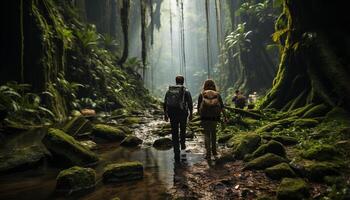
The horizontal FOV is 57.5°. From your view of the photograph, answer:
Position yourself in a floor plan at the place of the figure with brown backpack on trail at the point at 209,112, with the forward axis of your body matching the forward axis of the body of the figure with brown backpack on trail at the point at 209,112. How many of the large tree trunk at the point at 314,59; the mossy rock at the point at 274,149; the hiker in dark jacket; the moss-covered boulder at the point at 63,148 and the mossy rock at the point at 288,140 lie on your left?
2

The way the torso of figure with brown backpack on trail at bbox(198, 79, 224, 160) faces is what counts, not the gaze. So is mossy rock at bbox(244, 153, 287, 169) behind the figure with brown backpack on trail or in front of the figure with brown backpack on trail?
behind

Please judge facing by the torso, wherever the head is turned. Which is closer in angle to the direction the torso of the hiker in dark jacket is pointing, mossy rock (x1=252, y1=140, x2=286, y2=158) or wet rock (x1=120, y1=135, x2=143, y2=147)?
the wet rock

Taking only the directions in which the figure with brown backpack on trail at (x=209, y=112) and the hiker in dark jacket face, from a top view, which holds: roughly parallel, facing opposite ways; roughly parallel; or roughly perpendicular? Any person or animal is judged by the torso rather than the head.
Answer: roughly parallel

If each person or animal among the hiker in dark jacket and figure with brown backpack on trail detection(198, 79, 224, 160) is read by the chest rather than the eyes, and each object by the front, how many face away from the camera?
2

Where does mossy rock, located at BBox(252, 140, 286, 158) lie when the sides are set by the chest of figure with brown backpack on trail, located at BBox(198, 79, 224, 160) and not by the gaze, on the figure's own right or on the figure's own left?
on the figure's own right

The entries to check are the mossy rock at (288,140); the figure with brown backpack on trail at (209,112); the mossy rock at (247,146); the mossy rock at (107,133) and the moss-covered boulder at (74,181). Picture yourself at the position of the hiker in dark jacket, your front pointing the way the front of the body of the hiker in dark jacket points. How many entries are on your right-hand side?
3

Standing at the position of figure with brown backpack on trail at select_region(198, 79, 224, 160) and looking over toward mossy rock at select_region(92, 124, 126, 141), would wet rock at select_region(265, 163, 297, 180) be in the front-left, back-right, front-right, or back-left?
back-left

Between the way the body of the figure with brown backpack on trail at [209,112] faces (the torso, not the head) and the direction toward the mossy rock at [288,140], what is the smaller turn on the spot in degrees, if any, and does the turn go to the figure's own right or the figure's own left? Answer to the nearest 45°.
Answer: approximately 90° to the figure's own right

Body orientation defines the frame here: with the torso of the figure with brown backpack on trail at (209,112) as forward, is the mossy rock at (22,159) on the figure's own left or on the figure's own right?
on the figure's own left

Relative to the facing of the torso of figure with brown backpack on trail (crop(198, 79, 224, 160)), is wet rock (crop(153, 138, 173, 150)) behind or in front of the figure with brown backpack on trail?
in front

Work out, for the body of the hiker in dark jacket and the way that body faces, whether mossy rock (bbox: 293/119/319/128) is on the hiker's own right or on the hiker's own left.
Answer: on the hiker's own right

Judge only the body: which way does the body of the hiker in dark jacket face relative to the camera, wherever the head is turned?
away from the camera

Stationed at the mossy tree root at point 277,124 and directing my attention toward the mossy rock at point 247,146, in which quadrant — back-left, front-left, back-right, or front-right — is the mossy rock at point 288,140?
front-left

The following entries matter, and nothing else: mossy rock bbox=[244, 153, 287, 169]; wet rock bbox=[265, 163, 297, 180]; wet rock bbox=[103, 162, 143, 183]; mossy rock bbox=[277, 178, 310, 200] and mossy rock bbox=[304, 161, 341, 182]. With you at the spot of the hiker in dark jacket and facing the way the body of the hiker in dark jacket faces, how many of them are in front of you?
0

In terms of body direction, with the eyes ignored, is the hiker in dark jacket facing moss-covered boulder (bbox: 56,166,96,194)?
no

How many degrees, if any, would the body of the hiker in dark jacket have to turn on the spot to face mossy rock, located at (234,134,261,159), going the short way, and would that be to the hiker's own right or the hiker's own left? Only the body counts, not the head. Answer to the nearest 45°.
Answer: approximately 90° to the hiker's own right

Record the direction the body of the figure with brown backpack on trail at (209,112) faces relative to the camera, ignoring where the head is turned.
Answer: away from the camera

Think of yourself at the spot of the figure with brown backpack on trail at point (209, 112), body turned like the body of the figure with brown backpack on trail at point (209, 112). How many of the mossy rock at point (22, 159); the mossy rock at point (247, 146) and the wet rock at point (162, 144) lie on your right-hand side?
1

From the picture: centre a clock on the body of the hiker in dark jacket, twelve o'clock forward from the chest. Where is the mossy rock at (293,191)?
The mossy rock is roughly at 5 o'clock from the hiker in dark jacket.

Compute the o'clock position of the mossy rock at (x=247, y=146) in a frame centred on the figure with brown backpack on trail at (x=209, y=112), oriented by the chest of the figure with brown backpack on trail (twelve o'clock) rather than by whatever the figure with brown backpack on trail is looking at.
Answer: The mossy rock is roughly at 3 o'clock from the figure with brown backpack on trail.
